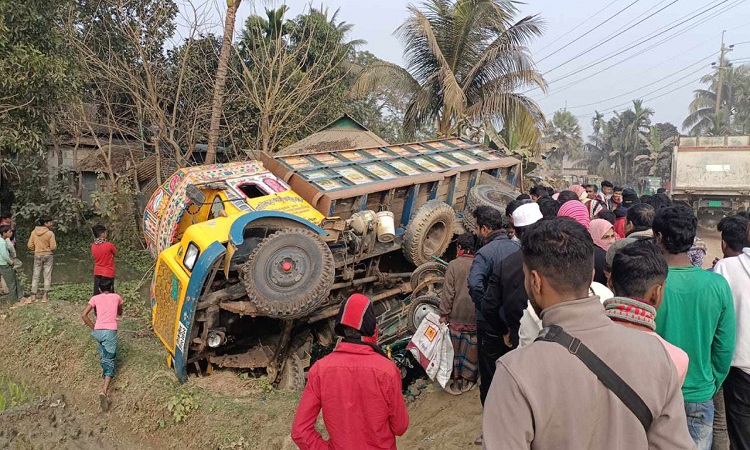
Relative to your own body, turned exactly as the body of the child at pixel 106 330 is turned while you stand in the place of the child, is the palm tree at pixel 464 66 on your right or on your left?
on your right

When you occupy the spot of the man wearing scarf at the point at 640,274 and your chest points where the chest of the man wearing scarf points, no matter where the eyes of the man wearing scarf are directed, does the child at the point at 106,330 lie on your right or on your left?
on your left

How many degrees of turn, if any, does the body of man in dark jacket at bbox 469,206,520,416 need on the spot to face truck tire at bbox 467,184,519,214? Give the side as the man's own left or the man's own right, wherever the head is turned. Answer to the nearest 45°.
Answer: approximately 45° to the man's own right

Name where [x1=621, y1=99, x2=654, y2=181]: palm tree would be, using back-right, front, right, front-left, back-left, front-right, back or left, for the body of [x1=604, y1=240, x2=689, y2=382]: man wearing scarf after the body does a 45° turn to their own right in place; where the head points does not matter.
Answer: left

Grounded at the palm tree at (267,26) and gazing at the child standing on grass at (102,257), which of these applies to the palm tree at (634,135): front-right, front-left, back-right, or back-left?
back-left

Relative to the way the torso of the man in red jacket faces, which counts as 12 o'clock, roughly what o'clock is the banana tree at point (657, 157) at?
The banana tree is roughly at 1 o'clock from the man in red jacket.

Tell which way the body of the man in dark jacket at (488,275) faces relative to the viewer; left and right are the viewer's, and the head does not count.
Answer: facing away from the viewer and to the left of the viewer

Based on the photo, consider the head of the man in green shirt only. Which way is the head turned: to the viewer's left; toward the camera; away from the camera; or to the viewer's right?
away from the camera

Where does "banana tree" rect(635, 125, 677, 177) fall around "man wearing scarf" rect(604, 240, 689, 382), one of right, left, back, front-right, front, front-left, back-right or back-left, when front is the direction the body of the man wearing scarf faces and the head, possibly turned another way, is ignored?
front-left

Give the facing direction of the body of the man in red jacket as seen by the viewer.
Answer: away from the camera

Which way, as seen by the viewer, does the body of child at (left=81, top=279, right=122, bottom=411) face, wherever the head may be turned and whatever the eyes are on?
away from the camera

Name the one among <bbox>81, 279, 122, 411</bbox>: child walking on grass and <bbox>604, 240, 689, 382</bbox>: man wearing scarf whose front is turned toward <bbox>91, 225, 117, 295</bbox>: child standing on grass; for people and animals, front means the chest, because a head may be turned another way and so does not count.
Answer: <bbox>81, 279, 122, 411</bbox>: child walking on grass
